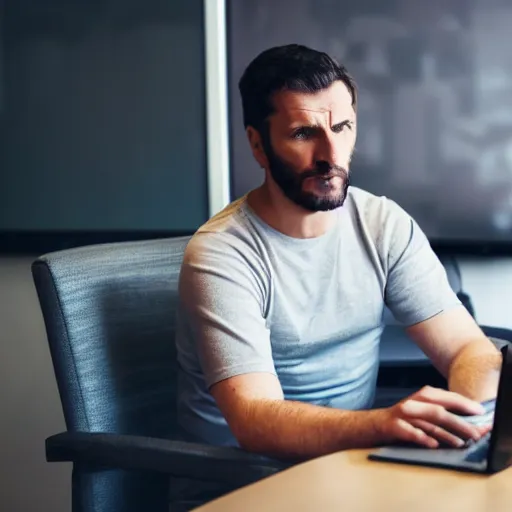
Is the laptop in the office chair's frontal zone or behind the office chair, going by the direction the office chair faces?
frontal zone

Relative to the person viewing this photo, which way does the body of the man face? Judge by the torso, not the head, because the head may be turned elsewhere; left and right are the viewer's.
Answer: facing the viewer and to the right of the viewer

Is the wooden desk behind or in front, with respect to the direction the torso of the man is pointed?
in front

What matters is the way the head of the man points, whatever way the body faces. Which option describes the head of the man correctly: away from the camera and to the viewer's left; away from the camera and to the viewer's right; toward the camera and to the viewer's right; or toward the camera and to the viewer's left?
toward the camera and to the viewer's right

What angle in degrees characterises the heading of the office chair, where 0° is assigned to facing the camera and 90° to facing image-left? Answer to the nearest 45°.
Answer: approximately 315°
